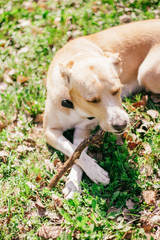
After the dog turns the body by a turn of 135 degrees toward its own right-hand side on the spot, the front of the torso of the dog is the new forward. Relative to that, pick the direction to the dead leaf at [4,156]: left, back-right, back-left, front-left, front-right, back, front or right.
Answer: left

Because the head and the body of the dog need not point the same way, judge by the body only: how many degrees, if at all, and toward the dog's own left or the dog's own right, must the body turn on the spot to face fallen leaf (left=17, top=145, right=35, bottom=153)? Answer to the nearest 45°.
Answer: approximately 45° to the dog's own right

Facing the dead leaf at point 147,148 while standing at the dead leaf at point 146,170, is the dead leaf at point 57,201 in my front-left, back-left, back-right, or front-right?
back-left

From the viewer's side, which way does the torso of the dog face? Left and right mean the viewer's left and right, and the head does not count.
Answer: facing the viewer and to the left of the viewer

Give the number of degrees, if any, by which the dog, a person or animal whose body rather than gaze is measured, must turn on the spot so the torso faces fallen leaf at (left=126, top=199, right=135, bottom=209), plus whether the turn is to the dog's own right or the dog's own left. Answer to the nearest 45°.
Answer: approximately 45° to the dog's own left

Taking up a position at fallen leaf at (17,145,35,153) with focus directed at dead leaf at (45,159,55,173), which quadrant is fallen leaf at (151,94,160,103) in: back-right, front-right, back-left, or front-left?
front-left

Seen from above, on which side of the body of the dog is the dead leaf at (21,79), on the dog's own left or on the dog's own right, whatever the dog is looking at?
on the dog's own right

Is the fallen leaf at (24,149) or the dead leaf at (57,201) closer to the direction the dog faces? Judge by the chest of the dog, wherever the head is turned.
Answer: the dead leaf

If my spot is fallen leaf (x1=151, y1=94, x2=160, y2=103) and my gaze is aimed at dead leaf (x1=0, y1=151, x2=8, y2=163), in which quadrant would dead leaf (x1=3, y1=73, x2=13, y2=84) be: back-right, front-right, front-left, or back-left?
front-right

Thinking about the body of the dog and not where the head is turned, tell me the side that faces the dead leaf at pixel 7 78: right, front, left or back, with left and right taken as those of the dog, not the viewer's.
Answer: right

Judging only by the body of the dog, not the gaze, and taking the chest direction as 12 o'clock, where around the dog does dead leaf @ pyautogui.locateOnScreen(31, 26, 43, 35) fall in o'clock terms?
The dead leaf is roughly at 4 o'clock from the dog.

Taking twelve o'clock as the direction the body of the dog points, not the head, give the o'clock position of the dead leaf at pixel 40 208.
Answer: The dead leaf is roughly at 12 o'clock from the dog.

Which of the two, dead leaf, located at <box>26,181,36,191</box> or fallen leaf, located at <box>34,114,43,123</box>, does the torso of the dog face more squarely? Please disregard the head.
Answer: the dead leaf

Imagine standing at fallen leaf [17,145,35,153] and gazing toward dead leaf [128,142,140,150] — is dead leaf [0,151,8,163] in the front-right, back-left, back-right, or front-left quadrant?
back-right
